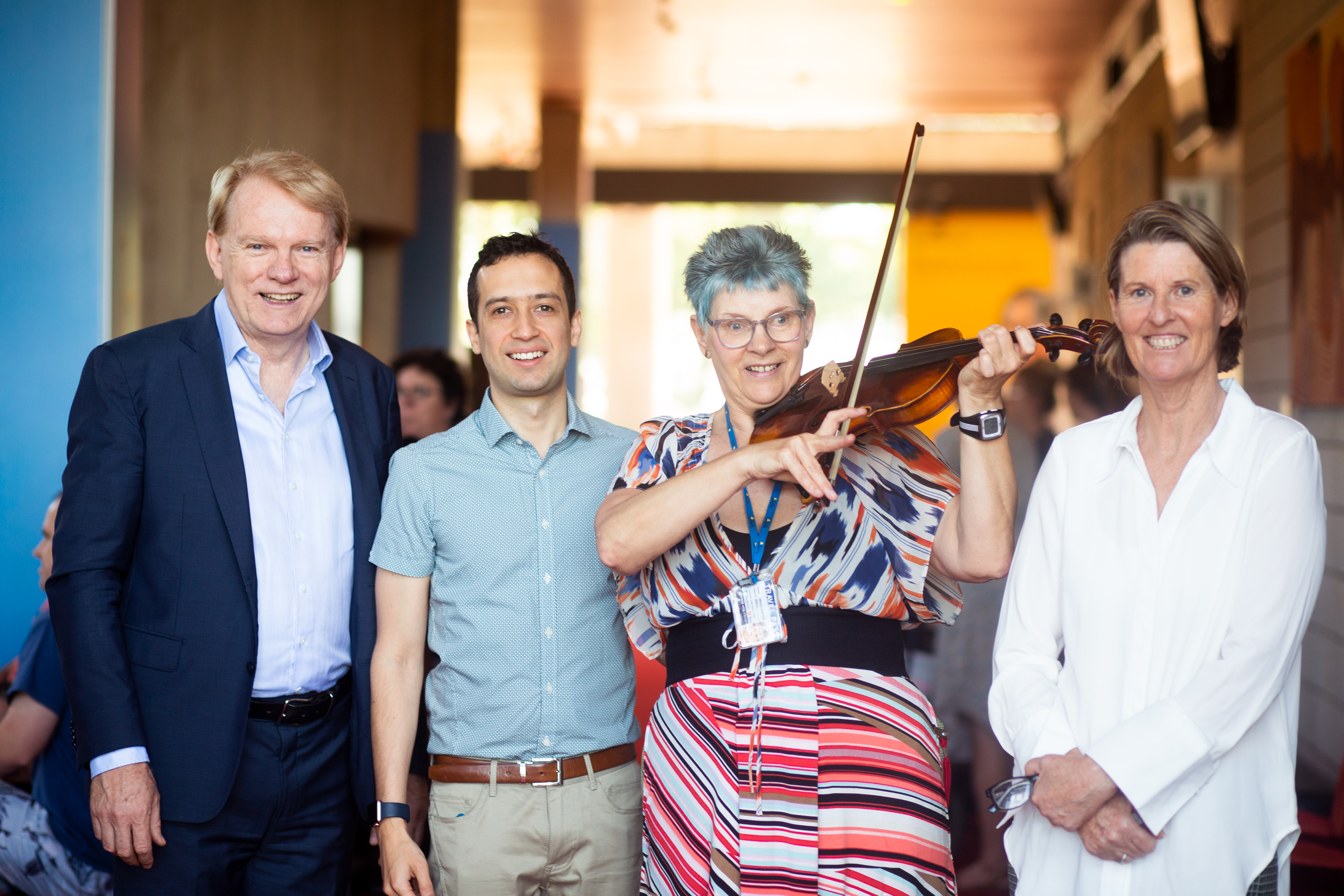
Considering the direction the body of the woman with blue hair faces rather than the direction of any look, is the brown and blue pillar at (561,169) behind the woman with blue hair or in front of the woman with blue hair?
behind

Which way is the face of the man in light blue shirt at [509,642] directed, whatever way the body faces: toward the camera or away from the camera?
toward the camera

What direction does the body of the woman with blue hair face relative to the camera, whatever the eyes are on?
toward the camera

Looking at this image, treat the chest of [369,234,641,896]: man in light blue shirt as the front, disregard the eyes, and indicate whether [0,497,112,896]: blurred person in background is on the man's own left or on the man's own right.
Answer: on the man's own right

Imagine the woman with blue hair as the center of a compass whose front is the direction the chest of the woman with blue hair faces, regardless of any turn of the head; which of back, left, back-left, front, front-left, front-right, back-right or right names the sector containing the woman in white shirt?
left

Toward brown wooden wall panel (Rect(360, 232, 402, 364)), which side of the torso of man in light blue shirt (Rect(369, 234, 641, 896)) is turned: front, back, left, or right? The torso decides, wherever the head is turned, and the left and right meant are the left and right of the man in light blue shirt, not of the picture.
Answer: back

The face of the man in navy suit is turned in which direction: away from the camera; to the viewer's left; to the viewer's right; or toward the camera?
toward the camera

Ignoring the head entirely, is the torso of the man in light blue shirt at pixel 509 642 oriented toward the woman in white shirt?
no

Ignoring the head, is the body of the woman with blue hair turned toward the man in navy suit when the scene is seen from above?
no

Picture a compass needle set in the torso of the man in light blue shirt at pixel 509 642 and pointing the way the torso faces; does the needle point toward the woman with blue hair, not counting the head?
no

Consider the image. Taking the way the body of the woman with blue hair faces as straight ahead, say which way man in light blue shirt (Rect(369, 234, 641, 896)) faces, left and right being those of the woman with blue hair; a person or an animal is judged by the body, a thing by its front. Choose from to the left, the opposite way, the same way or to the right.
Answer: the same way

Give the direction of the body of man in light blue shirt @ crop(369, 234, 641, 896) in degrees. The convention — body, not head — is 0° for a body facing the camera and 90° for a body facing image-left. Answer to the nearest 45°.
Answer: approximately 0°
